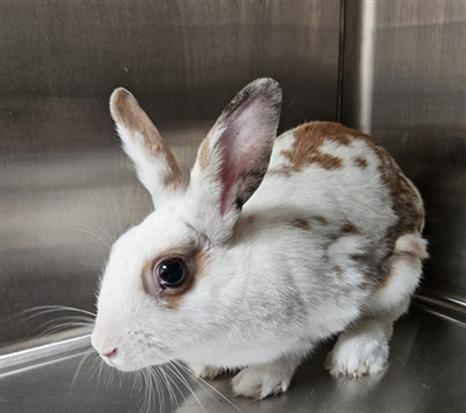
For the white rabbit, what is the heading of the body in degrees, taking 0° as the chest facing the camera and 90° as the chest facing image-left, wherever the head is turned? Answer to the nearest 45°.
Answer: approximately 45°
